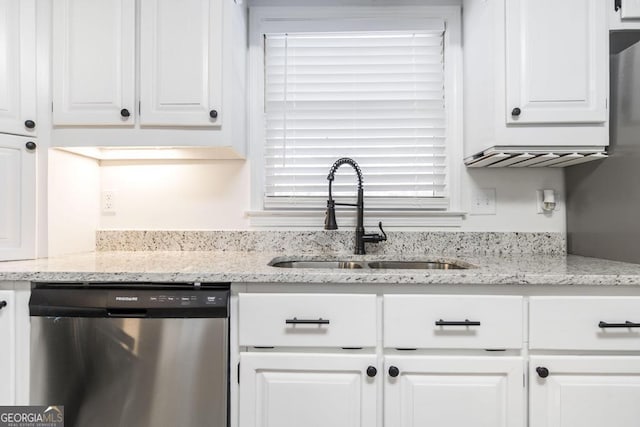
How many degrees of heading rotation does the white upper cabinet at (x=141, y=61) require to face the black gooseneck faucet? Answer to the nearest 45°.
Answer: approximately 90° to its left

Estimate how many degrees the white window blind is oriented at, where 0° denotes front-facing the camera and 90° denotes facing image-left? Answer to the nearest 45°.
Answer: approximately 0°

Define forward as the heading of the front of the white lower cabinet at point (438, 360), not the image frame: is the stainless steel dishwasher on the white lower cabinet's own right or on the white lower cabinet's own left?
on the white lower cabinet's own right

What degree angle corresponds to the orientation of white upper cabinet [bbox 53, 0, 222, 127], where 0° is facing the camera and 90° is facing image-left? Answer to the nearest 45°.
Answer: approximately 0°
